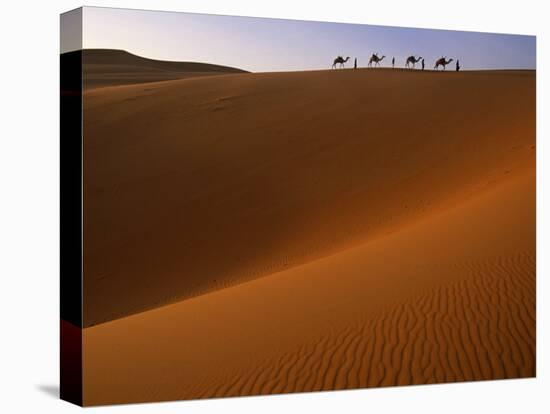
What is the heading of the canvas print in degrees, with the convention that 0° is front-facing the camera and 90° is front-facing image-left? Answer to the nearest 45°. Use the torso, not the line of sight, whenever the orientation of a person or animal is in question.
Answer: approximately 315°
